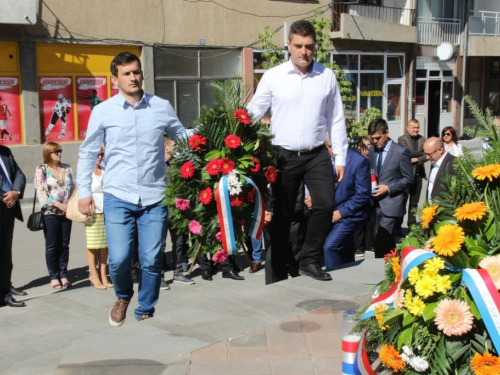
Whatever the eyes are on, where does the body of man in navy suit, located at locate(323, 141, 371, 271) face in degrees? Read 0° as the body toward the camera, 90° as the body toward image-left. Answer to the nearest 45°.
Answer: approximately 45°

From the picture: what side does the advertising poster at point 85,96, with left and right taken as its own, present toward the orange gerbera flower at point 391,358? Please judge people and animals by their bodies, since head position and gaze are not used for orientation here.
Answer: front

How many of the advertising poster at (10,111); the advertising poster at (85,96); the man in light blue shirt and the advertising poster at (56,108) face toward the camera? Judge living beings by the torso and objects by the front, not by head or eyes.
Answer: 4

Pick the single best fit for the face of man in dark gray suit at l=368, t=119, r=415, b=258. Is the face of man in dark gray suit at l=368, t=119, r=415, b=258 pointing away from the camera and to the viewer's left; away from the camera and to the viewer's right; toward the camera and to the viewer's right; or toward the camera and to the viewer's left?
toward the camera and to the viewer's left

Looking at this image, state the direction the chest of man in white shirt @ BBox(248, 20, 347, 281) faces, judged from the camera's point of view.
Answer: toward the camera

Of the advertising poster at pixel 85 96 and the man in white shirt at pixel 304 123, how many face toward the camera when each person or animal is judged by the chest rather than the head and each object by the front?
2

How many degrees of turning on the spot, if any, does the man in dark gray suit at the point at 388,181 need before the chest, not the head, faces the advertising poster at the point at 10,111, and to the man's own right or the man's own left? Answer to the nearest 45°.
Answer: approximately 90° to the man's own right

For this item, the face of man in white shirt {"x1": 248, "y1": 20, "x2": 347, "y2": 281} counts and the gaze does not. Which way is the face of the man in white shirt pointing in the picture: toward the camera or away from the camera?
toward the camera

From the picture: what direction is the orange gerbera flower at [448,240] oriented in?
toward the camera

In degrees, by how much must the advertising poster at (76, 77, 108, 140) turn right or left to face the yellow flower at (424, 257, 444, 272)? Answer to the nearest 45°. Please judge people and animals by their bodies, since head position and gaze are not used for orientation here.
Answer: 0° — it already faces it

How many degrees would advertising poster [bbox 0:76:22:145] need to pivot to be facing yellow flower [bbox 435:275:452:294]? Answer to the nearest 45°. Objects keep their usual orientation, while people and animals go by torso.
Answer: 0° — it already faces it

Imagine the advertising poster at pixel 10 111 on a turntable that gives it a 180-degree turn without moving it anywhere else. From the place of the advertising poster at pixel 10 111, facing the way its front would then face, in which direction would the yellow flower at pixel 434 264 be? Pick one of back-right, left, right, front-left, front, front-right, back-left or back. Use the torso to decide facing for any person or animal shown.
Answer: back

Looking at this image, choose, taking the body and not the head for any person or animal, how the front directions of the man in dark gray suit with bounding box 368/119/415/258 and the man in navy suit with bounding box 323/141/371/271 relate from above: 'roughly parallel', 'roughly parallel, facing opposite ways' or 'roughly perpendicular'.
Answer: roughly parallel

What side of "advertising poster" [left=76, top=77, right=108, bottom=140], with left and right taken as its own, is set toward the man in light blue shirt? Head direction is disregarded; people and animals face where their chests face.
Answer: front

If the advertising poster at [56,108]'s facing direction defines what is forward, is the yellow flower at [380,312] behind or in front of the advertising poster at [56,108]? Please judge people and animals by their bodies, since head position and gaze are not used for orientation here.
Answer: in front

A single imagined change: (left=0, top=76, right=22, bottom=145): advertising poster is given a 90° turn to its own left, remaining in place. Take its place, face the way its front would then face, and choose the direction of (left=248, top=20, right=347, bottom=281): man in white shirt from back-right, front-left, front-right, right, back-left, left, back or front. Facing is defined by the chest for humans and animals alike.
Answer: right

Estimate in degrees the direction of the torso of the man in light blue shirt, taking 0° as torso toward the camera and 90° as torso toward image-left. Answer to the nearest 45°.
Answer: approximately 0°

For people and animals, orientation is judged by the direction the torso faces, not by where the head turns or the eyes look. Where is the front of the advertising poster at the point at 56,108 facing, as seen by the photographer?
facing the viewer

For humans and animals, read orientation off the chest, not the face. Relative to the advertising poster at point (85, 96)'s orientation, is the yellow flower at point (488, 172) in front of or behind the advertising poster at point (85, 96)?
in front

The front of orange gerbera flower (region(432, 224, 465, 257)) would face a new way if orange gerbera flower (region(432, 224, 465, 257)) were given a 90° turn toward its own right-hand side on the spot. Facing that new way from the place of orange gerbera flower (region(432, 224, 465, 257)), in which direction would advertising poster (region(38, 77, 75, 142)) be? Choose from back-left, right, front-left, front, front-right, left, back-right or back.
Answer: front-right
